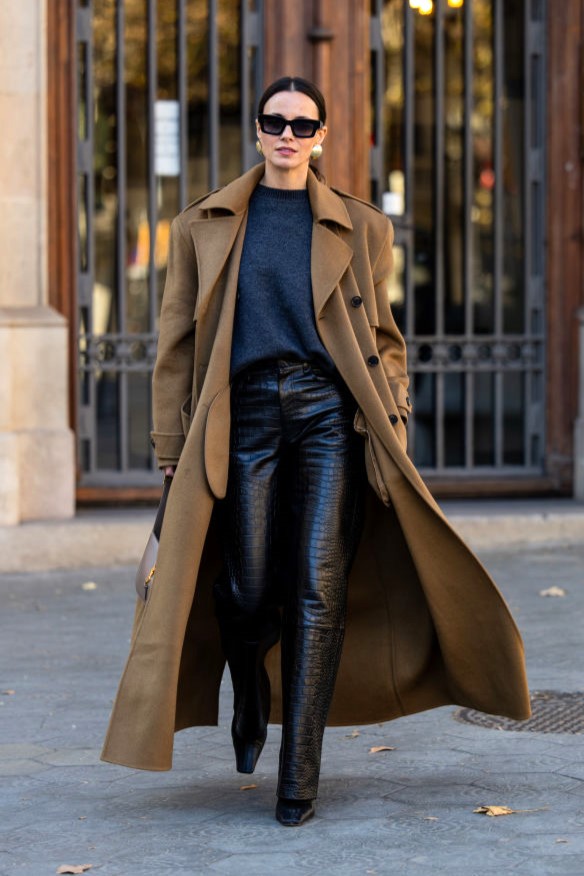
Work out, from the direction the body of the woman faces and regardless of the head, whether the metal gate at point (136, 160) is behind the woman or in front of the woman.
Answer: behind

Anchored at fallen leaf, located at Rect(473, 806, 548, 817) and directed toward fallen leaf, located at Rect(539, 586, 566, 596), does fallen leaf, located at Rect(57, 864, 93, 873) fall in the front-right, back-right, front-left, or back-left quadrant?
back-left

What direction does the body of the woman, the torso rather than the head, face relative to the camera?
toward the camera

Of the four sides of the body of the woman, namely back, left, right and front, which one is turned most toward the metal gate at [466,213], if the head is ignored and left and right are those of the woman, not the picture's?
back

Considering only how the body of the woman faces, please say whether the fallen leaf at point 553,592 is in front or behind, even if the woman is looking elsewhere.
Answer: behind

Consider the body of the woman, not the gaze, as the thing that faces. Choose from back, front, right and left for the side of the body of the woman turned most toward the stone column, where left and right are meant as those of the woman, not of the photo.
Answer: back
